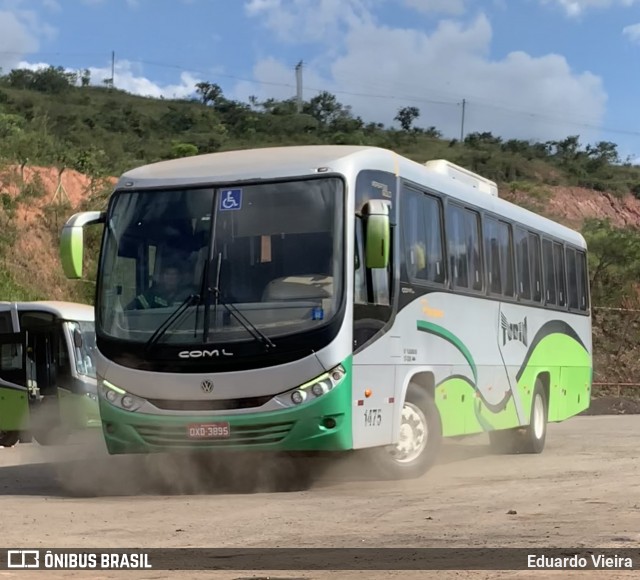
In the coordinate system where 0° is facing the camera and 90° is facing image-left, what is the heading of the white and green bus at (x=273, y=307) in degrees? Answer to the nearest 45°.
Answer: approximately 45°

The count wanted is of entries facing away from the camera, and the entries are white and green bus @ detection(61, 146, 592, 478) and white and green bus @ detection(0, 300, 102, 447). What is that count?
0

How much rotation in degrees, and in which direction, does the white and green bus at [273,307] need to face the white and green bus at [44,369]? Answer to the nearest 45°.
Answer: approximately 90° to its right

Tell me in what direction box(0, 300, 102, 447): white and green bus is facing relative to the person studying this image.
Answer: facing the viewer and to the right of the viewer

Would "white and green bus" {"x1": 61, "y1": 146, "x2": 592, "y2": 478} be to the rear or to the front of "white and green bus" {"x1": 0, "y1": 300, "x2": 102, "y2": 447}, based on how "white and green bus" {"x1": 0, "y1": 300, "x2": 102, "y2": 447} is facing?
to the front

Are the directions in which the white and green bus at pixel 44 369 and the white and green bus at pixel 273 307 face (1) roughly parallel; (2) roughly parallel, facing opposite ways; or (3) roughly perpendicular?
roughly perpendicular
